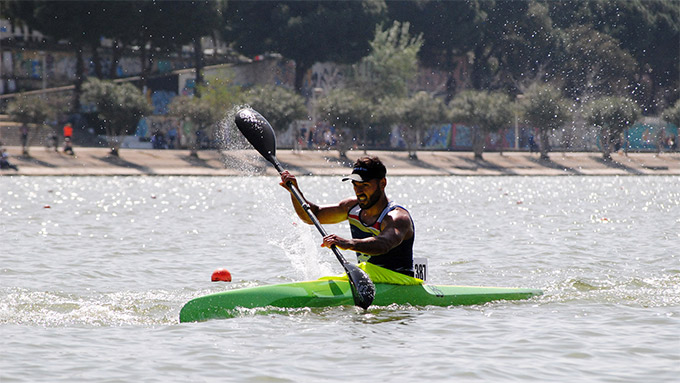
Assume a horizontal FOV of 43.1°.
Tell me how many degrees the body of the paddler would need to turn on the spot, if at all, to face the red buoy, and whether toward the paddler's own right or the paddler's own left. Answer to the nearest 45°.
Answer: approximately 90° to the paddler's own right

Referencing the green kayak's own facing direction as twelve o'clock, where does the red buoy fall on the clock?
The red buoy is roughly at 2 o'clock from the green kayak.

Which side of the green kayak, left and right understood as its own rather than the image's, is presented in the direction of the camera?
left

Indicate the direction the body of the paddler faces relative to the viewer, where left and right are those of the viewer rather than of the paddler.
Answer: facing the viewer and to the left of the viewer

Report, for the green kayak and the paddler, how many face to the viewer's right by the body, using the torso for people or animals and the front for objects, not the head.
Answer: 0
